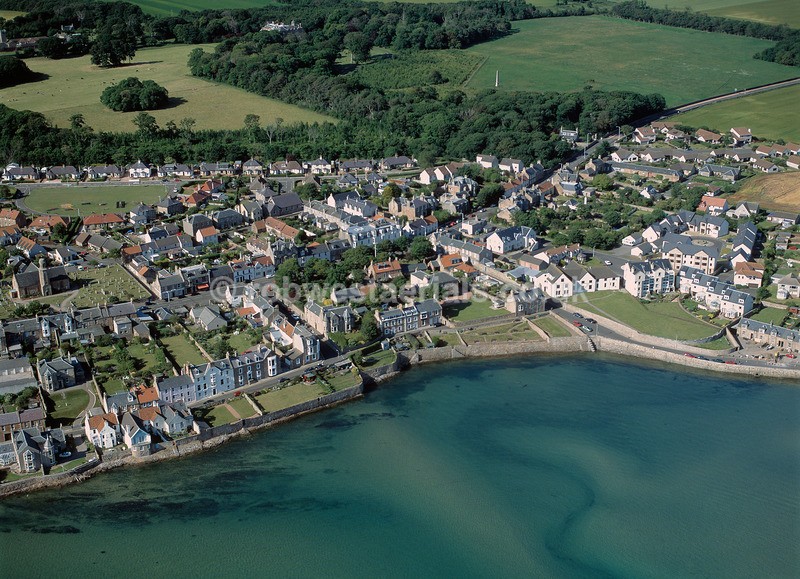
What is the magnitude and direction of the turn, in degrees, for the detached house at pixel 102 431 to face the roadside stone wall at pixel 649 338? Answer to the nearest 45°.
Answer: approximately 90° to its left

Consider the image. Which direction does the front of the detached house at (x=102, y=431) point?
toward the camera

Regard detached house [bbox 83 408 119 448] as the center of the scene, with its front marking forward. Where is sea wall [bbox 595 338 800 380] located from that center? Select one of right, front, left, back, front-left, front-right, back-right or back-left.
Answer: left
